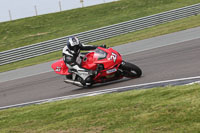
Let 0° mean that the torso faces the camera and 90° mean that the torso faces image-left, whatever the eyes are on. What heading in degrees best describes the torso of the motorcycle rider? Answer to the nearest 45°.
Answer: approximately 270°
